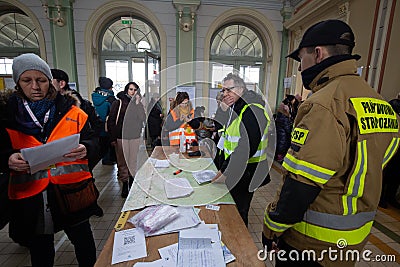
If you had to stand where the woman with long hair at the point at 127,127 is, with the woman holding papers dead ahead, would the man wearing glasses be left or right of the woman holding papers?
left

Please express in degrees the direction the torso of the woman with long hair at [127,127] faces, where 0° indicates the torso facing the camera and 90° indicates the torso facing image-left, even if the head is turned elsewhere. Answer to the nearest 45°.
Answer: approximately 0°

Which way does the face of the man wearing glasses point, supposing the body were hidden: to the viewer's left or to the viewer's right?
to the viewer's left

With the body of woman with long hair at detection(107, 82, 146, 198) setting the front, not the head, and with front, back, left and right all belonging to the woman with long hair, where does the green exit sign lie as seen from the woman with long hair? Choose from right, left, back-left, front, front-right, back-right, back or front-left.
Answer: back

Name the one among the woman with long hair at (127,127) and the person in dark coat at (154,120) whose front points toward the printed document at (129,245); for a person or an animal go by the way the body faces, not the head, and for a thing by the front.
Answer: the woman with long hair

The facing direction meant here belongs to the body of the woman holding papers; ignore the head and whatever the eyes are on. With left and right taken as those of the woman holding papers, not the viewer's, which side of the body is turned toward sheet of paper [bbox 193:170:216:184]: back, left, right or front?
left

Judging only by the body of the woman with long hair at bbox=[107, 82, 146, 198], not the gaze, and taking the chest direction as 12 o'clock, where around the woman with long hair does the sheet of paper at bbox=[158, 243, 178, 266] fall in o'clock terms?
The sheet of paper is roughly at 12 o'clock from the woman with long hair.
